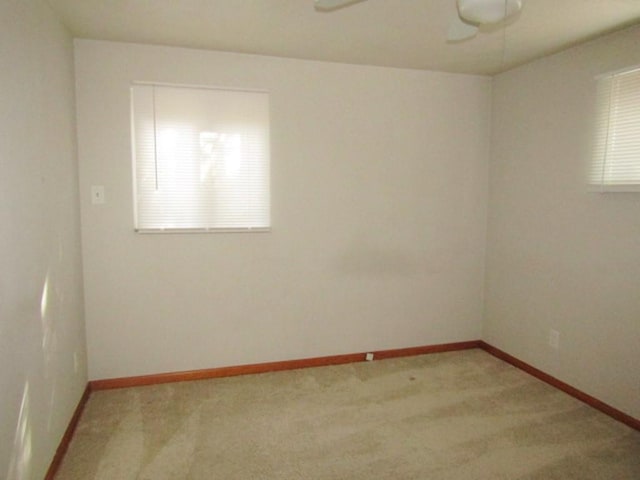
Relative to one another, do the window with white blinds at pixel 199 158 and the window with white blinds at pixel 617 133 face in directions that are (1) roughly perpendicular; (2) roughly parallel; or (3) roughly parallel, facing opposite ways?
roughly perpendicular

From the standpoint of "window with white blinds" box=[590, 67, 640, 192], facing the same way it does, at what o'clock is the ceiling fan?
The ceiling fan is roughly at 11 o'clock from the window with white blinds.

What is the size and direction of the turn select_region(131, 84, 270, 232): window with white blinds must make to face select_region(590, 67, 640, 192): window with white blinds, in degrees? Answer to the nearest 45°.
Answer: approximately 45° to its left

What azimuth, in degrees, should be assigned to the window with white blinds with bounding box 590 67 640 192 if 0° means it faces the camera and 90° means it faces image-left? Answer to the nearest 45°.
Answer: approximately 45°

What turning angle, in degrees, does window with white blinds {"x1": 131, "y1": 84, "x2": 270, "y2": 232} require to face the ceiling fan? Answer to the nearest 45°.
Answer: approximately 45° to its left

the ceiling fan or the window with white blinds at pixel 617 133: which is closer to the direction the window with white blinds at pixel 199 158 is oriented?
the ceiling fan
